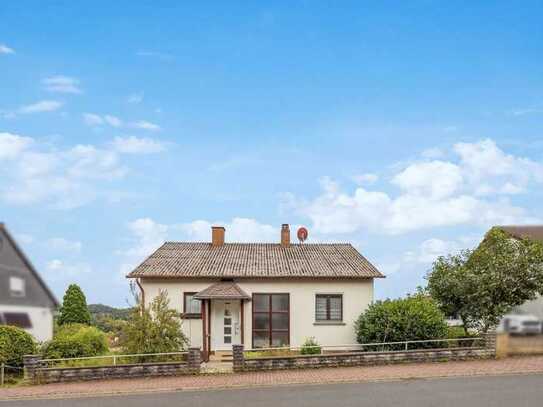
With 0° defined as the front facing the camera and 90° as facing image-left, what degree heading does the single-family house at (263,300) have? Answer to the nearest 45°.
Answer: approximately 0°

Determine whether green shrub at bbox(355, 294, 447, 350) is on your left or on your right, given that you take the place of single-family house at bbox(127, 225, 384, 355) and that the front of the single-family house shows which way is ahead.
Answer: on your left

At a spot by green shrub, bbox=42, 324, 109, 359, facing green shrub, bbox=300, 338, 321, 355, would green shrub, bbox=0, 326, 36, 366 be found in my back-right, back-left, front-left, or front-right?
back-right

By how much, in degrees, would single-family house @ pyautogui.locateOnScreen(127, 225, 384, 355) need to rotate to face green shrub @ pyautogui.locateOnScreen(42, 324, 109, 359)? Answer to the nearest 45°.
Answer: approximately 45° to its right

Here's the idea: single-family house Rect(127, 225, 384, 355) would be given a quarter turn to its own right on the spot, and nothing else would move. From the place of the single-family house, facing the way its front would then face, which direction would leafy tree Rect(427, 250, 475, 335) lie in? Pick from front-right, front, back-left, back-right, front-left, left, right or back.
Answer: back

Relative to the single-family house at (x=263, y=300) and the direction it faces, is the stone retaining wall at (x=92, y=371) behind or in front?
in front

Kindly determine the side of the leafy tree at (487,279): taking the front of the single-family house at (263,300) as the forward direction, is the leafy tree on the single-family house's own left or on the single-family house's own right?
on the single-family house's own left
